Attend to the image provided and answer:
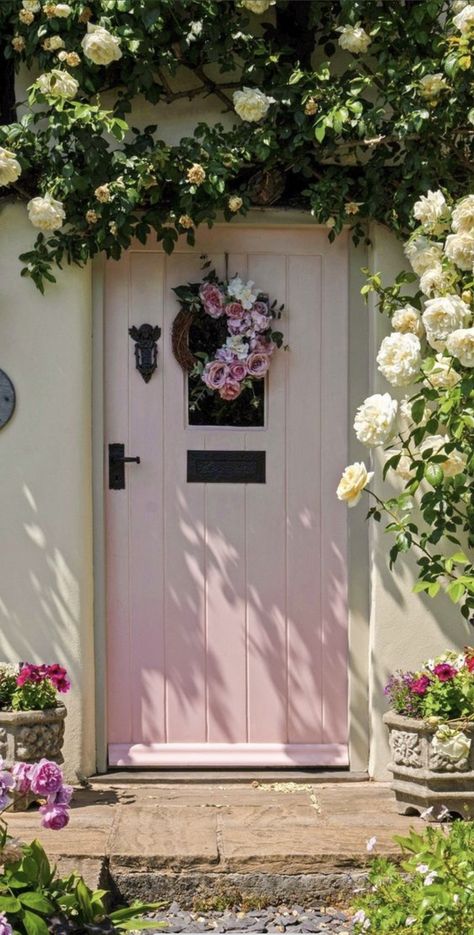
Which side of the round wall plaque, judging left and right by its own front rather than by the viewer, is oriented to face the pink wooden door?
left

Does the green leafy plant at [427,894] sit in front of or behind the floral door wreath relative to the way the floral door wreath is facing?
in front

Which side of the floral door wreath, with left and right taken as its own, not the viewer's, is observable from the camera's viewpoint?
front

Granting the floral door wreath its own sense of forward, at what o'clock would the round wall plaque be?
The round wall plaque is roughly at 3 o'clock from the floral door wreath.

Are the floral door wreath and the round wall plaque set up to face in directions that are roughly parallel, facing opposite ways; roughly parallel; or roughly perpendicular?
roughly parallel

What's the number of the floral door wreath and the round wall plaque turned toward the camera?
2

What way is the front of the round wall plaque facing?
toward the camera

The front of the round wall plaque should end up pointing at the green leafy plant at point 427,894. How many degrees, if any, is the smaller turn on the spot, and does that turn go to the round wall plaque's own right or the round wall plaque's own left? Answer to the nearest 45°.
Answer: approximately 45° to the round wall plaque's own left
